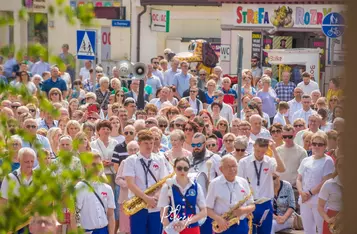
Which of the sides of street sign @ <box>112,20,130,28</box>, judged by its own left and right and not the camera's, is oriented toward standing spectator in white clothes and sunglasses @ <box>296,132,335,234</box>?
front

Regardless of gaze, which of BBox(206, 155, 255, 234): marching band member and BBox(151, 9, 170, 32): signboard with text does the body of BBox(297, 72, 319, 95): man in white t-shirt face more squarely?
the marching band member

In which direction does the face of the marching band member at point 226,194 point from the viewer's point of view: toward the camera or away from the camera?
toward the camera

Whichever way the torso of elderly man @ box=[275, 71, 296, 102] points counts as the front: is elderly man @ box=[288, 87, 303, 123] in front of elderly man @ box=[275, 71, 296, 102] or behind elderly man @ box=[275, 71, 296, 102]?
in front

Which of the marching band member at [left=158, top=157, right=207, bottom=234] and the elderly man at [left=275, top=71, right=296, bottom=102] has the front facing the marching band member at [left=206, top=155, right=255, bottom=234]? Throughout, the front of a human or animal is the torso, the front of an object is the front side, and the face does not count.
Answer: the elderly man

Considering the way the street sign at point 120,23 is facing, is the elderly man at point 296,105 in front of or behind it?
in front

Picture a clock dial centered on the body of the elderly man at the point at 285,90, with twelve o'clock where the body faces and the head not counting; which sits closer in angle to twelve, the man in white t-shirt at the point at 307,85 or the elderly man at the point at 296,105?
the elderly man

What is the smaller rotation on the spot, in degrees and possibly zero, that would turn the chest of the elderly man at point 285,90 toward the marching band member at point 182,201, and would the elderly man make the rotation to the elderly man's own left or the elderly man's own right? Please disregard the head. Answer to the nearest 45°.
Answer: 0° — they already face them

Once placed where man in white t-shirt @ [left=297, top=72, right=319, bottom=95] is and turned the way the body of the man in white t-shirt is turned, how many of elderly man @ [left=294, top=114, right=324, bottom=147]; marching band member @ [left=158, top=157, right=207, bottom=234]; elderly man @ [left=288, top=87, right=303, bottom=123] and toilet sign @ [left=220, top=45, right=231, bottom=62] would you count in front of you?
3

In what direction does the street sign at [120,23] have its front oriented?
toward the camera

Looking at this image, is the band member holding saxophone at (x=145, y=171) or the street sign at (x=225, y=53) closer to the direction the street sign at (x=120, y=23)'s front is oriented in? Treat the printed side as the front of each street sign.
the band member holding saxophone

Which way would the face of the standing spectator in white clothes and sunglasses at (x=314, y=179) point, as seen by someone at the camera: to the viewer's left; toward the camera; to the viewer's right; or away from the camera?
toward the camera

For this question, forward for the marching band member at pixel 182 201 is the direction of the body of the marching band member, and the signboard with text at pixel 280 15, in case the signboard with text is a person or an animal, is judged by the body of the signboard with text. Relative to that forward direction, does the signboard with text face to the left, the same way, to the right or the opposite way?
the same way

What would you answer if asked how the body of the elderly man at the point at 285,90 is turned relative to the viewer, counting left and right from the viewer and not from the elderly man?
facing the viewer

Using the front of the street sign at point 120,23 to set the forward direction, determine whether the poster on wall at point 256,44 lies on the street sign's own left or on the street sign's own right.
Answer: on the street sign's own left

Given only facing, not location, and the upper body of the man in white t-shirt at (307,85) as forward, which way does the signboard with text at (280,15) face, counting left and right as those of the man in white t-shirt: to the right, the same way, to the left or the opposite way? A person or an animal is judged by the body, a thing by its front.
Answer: the same way

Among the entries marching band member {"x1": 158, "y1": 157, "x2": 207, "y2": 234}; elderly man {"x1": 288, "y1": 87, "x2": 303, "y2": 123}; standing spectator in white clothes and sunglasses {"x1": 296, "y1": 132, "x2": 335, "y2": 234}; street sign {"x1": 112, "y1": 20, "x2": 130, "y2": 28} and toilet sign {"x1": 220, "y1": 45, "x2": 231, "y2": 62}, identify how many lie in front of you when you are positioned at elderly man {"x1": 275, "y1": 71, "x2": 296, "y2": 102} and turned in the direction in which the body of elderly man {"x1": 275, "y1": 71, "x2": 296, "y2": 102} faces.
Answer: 3

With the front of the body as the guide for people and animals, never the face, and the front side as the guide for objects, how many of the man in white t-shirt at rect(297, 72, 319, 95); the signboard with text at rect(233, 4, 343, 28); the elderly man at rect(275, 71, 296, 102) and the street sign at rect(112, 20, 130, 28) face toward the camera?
4
